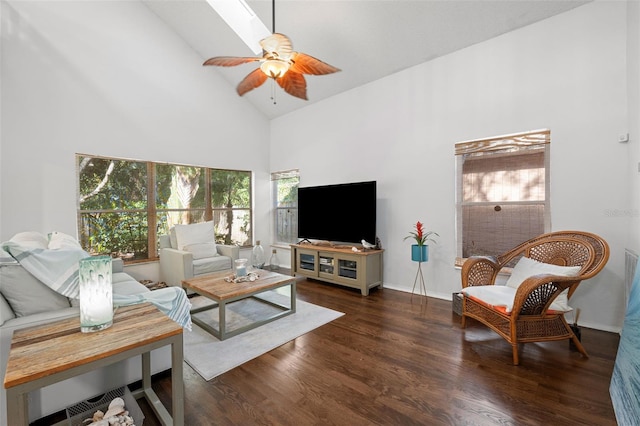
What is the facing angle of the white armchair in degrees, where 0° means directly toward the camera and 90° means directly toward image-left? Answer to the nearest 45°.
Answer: approximately 315°

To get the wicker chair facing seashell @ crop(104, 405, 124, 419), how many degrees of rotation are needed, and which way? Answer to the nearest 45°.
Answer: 0° — it already faces it

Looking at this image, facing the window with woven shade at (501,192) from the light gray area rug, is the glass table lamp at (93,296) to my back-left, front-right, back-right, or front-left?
back-right

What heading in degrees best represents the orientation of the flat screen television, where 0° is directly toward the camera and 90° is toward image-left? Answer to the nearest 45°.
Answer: approximately 45°

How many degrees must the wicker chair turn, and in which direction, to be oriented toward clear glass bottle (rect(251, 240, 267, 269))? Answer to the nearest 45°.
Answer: approximately 45° to its right

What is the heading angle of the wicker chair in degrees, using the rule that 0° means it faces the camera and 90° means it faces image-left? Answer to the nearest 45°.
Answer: approximately 45°
